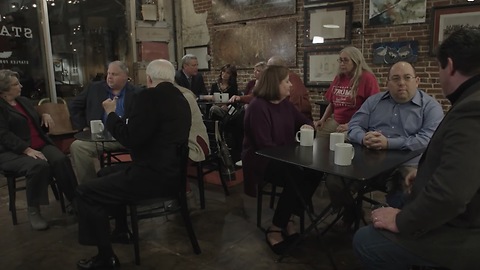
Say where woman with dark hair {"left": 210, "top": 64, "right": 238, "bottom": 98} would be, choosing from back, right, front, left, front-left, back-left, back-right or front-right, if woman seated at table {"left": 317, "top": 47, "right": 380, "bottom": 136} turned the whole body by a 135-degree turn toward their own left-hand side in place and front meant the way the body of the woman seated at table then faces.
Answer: back-left

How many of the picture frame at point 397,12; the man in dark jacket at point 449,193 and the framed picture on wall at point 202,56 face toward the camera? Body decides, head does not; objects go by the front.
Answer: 2

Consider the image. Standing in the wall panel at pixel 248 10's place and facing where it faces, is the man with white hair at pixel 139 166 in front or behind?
in front

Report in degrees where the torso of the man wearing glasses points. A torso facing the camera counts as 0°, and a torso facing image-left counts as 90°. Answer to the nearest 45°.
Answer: approximately 315°

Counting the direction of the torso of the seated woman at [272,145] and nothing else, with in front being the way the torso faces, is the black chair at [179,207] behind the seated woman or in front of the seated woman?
behind

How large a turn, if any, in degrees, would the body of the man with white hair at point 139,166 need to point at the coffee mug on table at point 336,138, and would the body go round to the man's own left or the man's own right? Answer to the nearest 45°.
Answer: approximately 135° to the man's own right

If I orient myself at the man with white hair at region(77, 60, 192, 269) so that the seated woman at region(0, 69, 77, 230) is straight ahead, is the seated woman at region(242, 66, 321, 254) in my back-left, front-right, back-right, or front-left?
back-right

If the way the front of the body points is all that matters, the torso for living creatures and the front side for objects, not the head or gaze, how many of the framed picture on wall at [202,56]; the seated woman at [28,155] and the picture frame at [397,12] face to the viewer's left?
0

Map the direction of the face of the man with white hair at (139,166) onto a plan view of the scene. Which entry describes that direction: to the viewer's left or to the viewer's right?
to the viewer's left

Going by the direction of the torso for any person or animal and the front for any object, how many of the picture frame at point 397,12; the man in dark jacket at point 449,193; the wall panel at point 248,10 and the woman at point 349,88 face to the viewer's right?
0

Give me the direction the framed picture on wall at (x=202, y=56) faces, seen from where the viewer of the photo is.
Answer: facing the viewer
